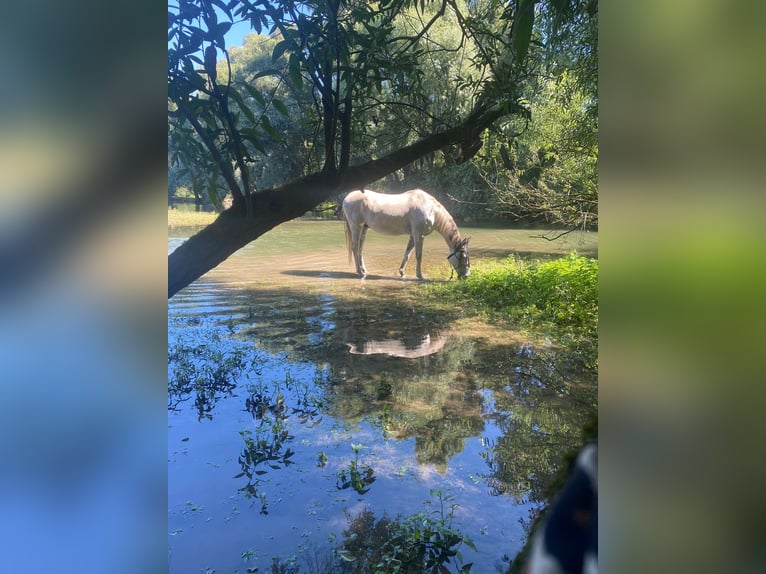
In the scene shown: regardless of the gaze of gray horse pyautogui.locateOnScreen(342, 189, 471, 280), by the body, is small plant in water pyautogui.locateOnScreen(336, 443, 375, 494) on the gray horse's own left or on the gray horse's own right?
on the gray horse's own right

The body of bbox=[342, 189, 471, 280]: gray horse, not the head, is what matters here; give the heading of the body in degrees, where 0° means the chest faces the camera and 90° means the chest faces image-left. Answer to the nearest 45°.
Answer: approximately 270°
